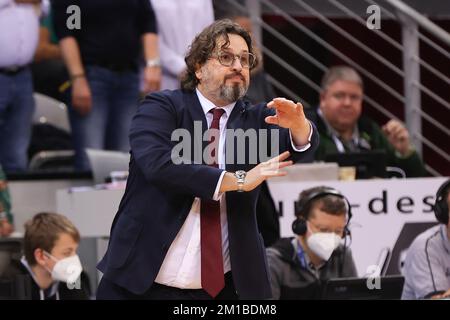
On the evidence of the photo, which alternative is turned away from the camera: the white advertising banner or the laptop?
the laptop

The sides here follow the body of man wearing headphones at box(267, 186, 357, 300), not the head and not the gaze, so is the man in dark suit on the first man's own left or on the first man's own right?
on the first man's own right

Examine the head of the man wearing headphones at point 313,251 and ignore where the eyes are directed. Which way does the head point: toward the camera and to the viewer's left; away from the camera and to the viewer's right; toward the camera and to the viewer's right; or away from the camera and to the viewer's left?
toward the camera and to the viewer's right

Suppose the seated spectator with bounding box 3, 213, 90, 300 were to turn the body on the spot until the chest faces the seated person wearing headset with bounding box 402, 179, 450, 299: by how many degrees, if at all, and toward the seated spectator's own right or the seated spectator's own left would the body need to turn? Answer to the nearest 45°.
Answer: approximately 45° to the seated spectator's own left

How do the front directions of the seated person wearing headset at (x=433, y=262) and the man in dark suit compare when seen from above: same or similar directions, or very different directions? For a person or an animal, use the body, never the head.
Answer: same or similar directions

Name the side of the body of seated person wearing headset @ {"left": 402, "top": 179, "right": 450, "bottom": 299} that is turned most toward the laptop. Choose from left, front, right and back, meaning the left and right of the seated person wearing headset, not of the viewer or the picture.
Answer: right

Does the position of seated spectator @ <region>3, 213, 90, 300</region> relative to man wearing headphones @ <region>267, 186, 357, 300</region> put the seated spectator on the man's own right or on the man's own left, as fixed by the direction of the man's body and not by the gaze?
on the man's own right

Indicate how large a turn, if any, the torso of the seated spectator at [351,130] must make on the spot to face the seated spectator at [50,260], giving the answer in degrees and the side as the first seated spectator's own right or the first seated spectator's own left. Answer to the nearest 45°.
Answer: approximately 45° to the first seated spectator's own right

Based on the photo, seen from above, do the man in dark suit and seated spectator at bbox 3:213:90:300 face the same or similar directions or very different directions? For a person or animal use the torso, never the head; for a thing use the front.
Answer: same or similar directions

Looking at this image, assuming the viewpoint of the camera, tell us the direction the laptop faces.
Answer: facing away from the viewer

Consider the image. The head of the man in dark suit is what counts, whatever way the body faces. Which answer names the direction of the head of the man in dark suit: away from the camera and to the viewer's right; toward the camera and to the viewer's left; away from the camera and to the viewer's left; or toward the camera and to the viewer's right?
toward the camera and to the viewer's right

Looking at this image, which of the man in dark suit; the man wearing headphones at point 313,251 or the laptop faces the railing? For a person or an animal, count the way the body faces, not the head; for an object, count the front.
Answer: the laptop

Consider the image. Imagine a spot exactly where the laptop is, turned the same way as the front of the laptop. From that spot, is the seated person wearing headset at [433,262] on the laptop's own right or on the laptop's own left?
on the laptop's own right

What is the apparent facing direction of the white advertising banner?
toward the camera
